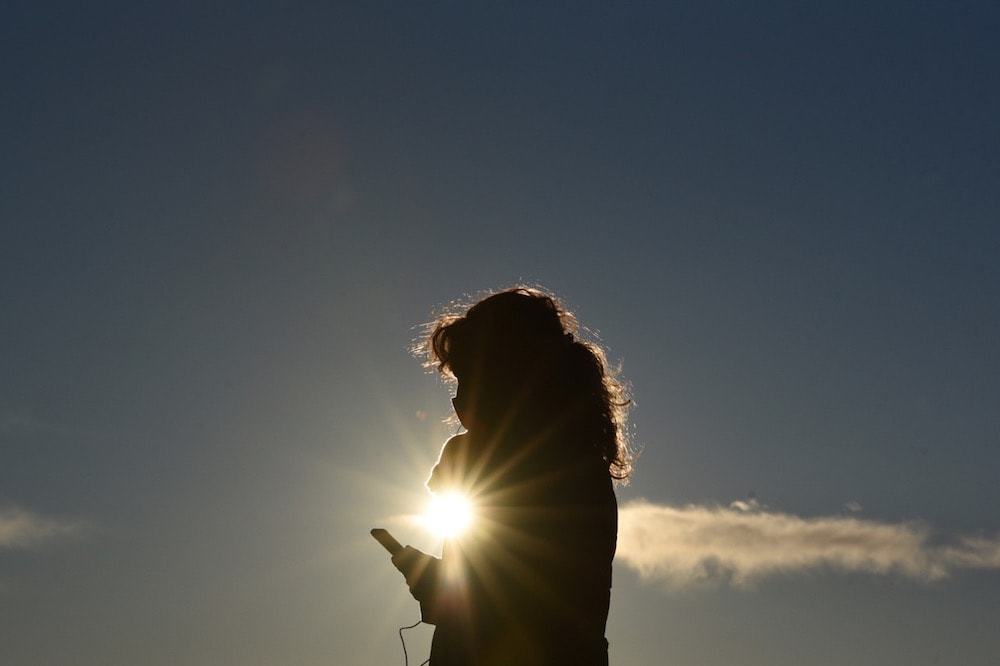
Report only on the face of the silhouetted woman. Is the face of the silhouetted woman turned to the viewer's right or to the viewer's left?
to the viewer's left

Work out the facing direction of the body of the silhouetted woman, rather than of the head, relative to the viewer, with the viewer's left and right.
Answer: facing to the left of the viewer
